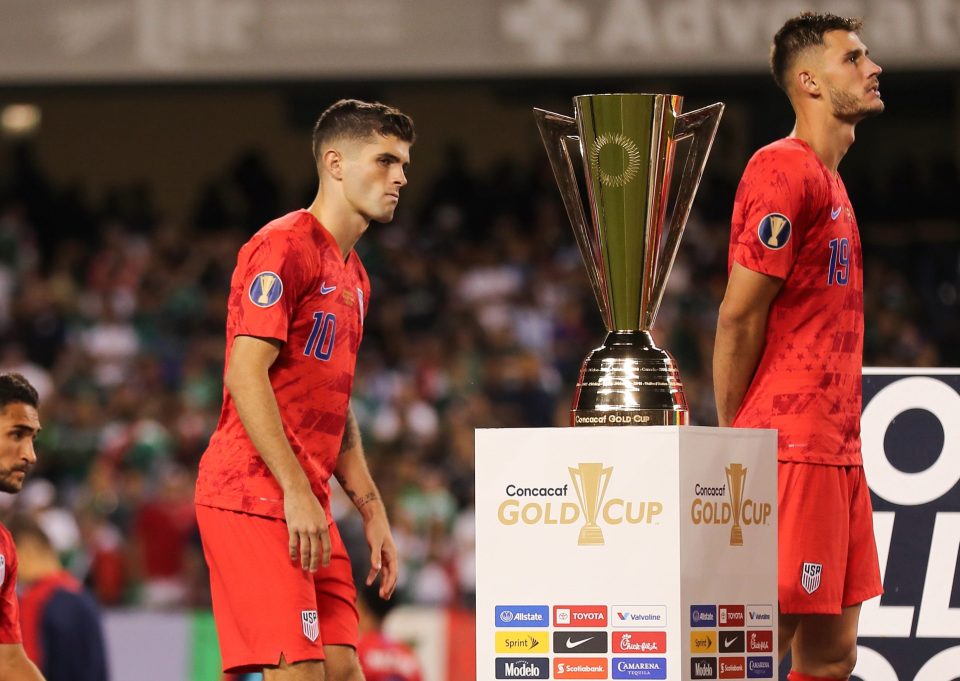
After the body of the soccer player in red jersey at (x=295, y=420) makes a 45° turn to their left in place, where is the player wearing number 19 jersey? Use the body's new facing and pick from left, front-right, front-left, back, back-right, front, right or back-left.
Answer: front

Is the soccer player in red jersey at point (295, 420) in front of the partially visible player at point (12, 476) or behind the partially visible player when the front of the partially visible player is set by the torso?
in front

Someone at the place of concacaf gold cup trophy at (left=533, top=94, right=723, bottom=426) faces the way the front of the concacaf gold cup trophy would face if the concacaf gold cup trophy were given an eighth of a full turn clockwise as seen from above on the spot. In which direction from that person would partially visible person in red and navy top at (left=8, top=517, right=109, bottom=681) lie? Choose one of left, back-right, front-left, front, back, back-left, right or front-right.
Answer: right

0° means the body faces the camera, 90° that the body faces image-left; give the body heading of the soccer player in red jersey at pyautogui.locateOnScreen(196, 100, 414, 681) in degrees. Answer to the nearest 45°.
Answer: approximately 315°

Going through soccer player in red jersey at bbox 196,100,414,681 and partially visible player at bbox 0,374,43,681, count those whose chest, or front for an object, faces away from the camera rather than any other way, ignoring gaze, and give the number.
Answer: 0

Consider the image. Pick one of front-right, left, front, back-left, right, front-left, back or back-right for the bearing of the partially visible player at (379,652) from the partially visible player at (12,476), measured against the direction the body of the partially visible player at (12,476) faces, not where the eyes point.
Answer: left

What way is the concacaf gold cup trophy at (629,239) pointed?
toward the camera

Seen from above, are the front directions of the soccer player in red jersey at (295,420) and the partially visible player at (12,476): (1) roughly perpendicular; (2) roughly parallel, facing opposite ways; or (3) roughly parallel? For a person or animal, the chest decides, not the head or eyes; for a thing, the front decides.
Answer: roughly parallel

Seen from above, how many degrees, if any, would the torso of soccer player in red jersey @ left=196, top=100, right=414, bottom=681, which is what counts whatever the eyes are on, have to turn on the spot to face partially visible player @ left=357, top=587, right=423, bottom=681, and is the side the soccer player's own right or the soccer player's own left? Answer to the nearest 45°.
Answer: approximately 135° to the soccer player's own left

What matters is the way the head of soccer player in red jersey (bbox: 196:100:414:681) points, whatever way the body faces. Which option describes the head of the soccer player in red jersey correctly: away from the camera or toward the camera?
toward the camera

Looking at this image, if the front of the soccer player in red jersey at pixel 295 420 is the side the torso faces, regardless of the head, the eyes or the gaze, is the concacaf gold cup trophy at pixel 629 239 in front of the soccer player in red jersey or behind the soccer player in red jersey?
in front

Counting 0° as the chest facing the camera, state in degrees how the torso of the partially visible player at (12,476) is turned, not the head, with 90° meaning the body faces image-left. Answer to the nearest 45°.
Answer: approximately 315°

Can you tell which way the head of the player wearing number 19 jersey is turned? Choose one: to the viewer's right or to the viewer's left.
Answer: to the viewer's right

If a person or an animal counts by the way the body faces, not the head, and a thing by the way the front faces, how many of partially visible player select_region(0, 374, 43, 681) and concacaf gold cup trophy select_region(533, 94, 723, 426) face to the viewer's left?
0
